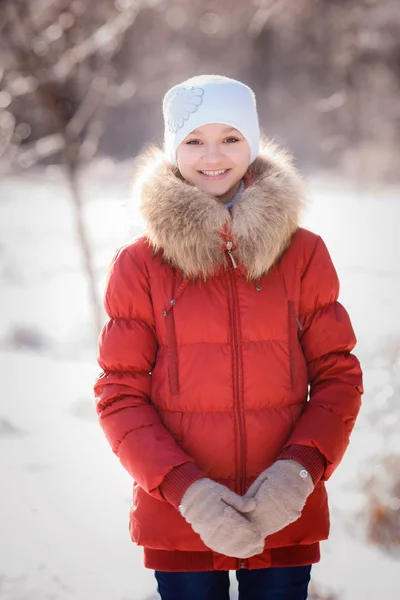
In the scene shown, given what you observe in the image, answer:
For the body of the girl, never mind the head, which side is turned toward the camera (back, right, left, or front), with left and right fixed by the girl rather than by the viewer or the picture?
front

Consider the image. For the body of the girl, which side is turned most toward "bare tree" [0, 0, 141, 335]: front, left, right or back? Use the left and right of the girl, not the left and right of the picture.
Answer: back
